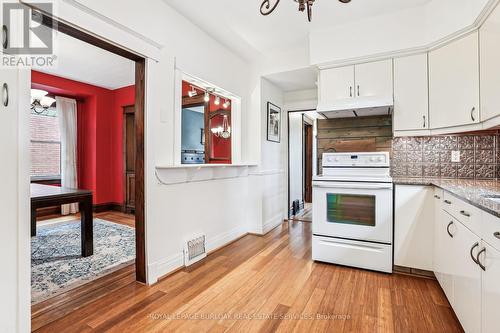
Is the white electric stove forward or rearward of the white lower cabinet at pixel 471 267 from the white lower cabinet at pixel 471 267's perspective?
forward

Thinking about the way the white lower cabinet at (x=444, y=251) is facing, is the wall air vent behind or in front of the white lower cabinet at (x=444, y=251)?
in front

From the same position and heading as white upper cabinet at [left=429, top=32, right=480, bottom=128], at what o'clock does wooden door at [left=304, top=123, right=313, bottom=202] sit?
The wooden door is roughly at 3 o'clock from the white upper cabinet.

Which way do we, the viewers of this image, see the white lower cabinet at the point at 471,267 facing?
facing to the left of the viewer

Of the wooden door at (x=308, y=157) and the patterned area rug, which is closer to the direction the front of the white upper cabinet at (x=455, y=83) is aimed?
the patterned area rug

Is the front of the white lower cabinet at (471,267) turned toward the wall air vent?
yes

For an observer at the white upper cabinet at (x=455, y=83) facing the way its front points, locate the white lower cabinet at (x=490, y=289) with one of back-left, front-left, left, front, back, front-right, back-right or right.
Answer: front-left

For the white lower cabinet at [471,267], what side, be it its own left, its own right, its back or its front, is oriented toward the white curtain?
front

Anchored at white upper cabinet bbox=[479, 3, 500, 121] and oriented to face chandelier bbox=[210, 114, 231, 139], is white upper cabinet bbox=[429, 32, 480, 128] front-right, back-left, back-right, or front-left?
front-right

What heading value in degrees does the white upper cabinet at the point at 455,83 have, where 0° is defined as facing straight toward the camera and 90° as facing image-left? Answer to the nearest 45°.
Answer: approximately 45°

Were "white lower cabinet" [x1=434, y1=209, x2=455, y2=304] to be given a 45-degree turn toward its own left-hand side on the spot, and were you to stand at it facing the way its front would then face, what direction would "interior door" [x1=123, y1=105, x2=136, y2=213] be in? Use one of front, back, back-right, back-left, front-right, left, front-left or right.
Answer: front-right

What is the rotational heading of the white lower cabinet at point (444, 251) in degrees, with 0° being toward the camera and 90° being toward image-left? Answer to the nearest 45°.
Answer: approximately 90°

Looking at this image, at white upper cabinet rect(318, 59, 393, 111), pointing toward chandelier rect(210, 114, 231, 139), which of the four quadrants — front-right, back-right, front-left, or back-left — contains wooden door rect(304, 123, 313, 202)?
front-right

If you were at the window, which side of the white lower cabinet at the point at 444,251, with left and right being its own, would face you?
front
